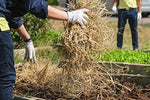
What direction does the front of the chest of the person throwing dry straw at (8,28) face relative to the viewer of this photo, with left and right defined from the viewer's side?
facing to the right of the viewer
